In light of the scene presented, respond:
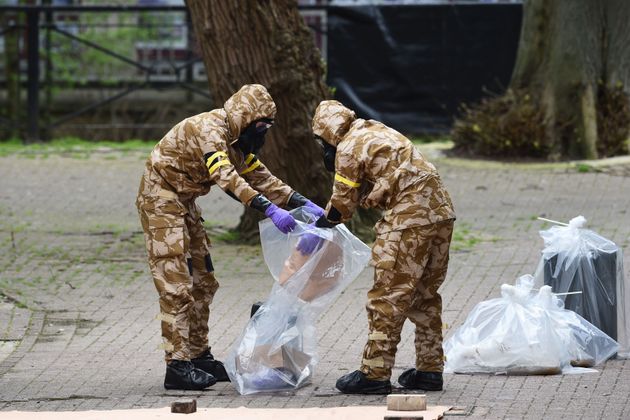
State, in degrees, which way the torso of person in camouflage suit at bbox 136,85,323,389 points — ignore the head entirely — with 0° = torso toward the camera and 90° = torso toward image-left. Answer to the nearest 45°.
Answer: approximately 270°

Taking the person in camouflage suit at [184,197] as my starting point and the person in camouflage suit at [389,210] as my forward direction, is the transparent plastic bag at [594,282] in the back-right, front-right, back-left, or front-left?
front-left

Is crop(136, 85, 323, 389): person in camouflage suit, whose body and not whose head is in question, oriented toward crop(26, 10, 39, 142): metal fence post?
no

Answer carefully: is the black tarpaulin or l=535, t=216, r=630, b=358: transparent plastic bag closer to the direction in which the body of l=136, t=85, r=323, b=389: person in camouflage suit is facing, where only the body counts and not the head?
the transparent plastic bag

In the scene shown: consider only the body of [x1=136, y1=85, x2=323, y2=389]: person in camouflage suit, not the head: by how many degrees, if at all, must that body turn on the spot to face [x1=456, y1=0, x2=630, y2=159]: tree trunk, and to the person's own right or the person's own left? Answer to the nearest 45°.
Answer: approximately 45° to the person's own left

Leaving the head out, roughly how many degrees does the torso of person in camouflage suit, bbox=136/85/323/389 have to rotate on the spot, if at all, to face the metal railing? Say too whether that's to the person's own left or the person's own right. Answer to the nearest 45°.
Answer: approximately 90° to the person's own left

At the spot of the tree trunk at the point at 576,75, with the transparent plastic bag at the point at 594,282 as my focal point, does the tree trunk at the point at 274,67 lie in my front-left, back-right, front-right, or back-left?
front-right

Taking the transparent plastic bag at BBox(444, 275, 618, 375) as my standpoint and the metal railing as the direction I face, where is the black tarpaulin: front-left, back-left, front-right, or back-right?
front-right

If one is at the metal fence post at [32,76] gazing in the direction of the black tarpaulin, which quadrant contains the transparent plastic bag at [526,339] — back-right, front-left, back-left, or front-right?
front-right

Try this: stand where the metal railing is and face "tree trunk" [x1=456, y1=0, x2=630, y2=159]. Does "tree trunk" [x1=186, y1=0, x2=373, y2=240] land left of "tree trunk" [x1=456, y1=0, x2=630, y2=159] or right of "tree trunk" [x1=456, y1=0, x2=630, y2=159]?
right

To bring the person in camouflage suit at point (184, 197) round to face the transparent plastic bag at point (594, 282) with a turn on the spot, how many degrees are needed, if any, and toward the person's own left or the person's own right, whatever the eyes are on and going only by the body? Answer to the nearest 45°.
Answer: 0° — they already face it

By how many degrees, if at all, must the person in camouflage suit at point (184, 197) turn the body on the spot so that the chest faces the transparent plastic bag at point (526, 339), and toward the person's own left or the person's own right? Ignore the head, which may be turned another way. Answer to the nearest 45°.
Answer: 0° — they already face it
